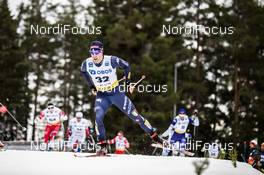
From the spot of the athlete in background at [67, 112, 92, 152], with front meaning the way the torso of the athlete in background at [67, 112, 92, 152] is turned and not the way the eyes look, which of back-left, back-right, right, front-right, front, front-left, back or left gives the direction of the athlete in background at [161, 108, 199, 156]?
front-left

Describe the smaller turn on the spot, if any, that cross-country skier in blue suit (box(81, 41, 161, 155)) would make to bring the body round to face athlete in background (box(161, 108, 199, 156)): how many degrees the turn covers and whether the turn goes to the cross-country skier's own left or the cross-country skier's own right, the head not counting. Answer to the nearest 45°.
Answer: approximately 180°

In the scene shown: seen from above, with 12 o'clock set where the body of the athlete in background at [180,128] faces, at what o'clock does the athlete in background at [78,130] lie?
the athlete in background at [78,130] is roughly at 4 o'clock from the athlete in background at [180,128].

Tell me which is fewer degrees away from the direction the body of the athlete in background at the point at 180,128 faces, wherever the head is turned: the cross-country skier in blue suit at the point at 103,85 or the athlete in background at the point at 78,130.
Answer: the cross-country skier in blue suit

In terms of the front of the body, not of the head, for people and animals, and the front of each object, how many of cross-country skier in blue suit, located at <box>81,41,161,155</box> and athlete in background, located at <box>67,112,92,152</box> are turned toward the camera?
2

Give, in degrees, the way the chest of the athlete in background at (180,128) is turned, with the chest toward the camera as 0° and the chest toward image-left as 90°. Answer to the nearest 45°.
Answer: approximately 0°

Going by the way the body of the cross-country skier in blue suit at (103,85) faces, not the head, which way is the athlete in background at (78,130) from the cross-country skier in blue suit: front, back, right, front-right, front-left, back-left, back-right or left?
back
